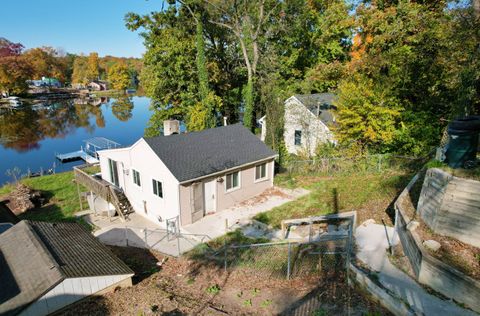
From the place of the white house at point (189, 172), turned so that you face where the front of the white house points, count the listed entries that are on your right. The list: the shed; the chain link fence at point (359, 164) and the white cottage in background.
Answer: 1

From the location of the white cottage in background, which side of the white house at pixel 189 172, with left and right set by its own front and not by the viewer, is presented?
left

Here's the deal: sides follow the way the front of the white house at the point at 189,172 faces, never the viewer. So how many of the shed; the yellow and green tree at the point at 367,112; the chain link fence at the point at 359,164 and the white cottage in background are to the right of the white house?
1

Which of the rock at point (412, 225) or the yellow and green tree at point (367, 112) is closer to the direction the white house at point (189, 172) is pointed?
the rock

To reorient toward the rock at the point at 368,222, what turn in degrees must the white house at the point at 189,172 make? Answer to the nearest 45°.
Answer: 0° — it already faces it

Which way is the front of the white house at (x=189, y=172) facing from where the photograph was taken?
facing the viewer and to the right of the viewer

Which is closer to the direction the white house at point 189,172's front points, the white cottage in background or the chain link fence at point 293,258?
the chain link fence

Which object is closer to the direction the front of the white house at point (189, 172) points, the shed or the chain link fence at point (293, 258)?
the chain link fence

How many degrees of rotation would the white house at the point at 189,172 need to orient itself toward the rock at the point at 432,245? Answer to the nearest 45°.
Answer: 0° — it already faces it

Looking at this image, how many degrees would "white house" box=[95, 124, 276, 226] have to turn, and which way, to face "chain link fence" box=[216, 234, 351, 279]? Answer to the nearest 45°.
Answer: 0° — it already faces it
